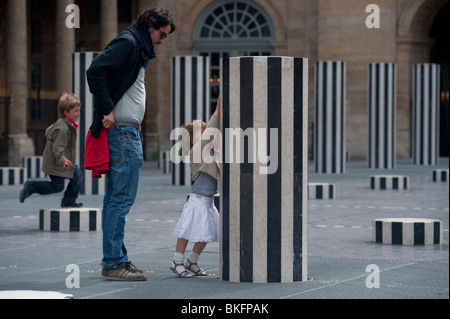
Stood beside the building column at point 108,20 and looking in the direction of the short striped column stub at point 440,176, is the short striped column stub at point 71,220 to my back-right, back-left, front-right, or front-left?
front-right

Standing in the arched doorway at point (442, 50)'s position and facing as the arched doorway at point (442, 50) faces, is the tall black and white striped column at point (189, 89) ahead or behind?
ahead

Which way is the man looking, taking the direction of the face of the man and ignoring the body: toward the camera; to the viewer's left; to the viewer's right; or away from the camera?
to the viewer's right

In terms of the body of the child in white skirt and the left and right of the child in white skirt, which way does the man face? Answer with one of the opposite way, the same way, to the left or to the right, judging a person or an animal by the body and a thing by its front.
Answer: the same way

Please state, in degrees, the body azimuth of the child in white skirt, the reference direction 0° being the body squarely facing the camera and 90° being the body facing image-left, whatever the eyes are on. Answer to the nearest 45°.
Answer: approximately 270°

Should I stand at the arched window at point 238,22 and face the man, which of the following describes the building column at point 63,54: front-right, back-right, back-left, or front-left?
front-right

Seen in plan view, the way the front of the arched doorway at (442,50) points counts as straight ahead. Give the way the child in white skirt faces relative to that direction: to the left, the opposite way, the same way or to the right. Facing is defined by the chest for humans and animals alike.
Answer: to the left

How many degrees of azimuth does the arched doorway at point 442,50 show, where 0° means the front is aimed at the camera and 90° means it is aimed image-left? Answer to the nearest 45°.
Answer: approximately 0°

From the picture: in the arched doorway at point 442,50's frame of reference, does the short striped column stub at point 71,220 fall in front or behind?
in front

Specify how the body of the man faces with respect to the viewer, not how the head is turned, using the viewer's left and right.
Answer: facing to the right of the viewer

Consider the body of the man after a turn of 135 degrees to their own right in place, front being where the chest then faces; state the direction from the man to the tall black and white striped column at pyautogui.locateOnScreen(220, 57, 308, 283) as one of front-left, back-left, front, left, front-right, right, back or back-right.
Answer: back-left

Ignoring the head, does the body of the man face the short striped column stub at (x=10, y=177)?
no

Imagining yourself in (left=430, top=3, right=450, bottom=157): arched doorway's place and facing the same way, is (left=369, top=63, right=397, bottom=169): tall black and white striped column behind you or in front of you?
in front
